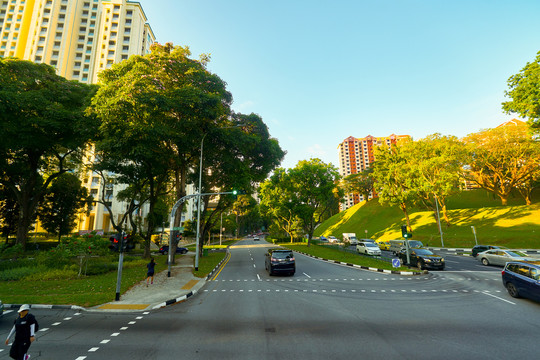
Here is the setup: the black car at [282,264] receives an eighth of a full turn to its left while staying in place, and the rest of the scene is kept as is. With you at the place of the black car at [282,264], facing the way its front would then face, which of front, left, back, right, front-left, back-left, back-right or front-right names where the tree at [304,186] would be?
front-right

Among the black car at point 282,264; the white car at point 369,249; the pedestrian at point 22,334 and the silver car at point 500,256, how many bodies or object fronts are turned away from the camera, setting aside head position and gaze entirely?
1

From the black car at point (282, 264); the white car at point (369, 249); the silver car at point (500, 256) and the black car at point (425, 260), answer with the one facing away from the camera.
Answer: the black car at point (282, 264)

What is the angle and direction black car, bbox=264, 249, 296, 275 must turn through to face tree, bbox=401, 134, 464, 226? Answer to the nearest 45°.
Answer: approximately 45° to its right

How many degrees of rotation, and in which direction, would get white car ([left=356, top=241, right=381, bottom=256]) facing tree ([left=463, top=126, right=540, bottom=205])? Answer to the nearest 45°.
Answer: approximately 90° to its left

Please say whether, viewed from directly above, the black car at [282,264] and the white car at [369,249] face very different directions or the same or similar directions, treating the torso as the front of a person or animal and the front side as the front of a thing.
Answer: very different directions

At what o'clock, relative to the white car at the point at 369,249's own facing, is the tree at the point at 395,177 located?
The tree is roughly at 8 o'clock from the white car.

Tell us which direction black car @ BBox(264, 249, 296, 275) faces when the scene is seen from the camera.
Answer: facing away from the viewer

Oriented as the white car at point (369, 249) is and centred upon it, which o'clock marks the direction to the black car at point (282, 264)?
The black car is roughly at 2 o'clock from the white car.

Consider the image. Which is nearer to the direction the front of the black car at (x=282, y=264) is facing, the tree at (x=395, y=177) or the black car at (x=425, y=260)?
the tree

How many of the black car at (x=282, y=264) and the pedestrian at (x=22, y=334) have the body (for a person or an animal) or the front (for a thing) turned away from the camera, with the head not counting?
1
